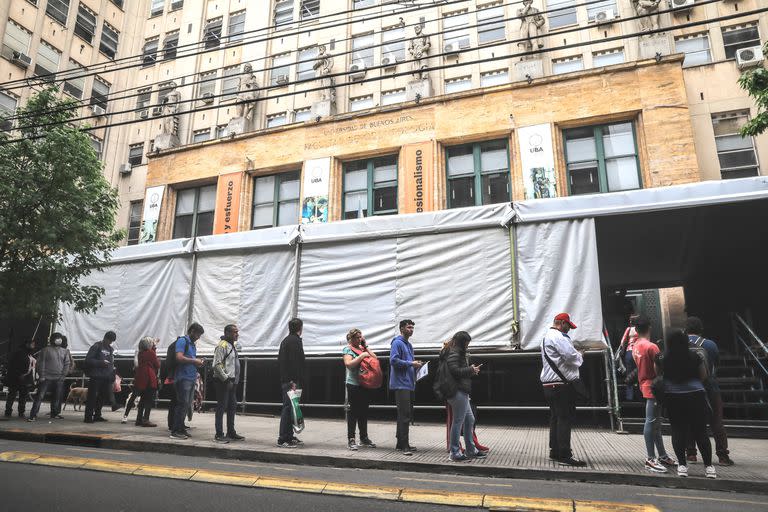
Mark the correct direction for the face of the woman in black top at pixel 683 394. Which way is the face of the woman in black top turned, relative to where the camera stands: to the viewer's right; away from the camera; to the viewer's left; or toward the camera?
away from the camera

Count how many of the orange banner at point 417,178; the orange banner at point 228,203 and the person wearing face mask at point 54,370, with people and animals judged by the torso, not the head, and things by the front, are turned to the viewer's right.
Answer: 0

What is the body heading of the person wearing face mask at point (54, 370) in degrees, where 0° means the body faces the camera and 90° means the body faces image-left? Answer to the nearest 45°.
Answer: approximately 0°

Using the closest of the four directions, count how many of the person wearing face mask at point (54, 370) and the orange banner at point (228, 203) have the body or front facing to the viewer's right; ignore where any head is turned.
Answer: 0

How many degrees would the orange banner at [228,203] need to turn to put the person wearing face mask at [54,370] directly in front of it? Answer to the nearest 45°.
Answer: approximately 45° to its right

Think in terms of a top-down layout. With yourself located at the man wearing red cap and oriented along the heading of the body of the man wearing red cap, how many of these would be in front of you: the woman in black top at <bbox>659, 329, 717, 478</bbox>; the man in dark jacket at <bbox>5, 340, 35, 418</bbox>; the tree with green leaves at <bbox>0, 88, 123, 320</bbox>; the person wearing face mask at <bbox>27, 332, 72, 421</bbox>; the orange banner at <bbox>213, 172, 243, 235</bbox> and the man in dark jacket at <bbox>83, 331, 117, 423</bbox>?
1

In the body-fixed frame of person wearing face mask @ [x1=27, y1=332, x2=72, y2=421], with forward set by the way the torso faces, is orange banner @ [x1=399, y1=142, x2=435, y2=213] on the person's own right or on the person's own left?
on the person's own left

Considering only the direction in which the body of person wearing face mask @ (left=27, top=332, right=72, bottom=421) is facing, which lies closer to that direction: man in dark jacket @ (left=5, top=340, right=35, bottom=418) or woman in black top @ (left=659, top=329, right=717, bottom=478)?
the woman in black top

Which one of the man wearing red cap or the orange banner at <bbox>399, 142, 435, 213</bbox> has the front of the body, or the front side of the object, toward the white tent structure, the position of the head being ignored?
the orange banner

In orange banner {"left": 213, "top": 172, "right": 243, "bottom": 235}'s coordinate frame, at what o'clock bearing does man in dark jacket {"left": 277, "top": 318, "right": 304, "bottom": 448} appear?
The man in dark jacket is roughly at 12 o'clock from the orange banner.

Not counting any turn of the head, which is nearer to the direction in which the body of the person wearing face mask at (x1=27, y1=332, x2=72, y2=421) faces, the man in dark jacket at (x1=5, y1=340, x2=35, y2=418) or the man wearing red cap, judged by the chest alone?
the man wearing red cap

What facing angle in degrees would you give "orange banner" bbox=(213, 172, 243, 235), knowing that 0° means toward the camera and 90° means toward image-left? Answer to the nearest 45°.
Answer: approximately 0°

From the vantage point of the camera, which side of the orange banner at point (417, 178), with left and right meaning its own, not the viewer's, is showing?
front

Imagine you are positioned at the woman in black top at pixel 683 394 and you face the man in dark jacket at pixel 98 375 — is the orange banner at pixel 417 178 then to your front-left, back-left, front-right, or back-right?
front-right

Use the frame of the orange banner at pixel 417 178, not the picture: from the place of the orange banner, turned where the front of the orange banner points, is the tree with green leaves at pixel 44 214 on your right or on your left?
on your right
